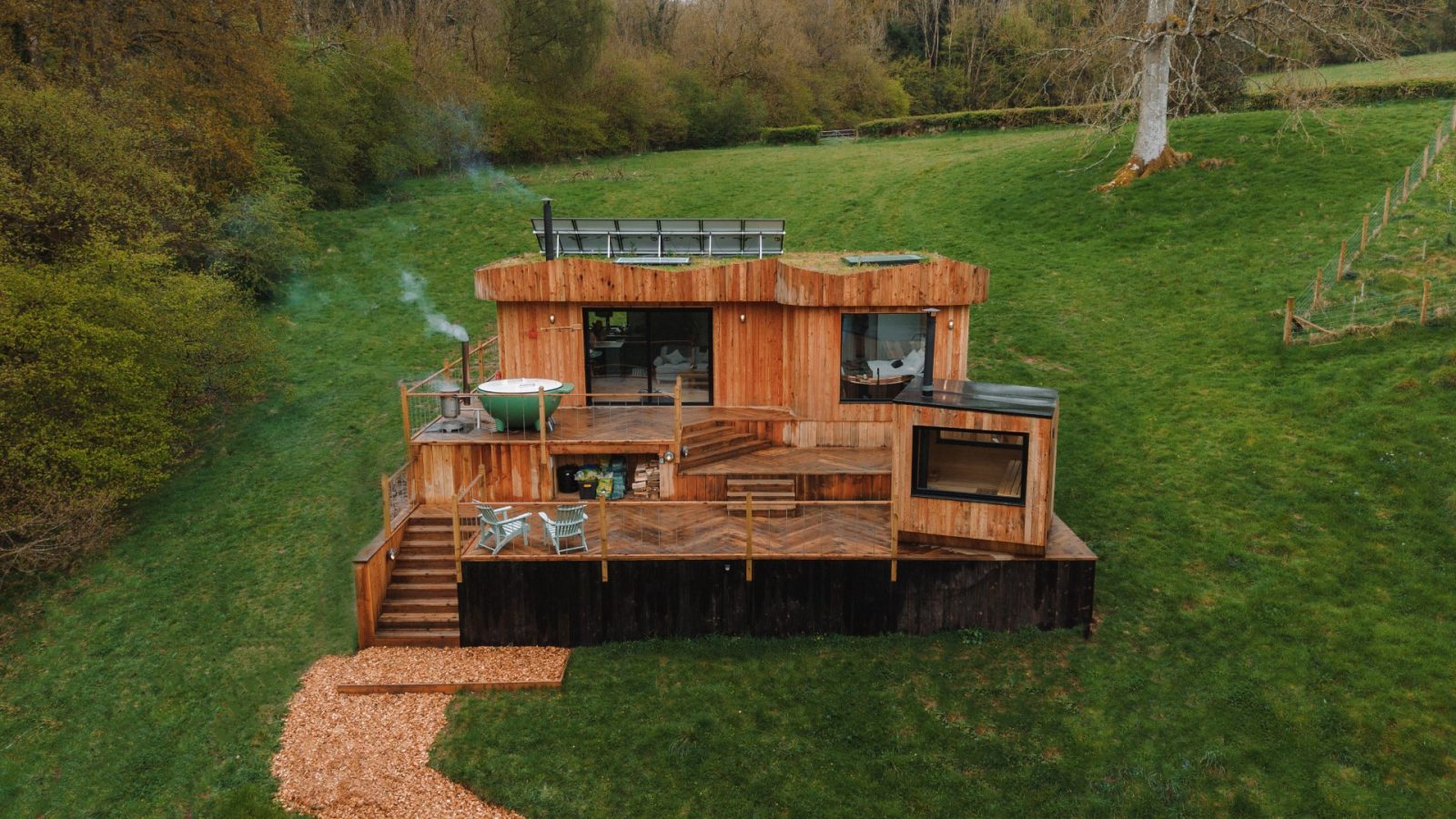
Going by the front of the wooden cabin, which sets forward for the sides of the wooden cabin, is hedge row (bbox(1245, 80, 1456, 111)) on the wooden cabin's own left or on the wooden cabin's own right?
on the wooden cabin's own left

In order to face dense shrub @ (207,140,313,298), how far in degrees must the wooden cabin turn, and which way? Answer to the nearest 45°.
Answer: approximately 135° to its right

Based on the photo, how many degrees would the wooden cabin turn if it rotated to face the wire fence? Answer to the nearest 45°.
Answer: approximately 90° to its left

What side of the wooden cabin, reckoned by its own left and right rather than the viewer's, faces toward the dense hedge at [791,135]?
back

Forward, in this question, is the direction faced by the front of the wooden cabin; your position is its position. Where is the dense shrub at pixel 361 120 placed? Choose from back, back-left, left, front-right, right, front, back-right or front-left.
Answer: back-right

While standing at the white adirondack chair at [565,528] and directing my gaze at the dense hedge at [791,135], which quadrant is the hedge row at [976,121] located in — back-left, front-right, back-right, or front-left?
front-right

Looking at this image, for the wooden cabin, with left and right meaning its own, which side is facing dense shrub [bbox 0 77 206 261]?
right

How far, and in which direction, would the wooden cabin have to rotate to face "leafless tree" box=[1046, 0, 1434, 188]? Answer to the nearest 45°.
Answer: approximately 135° to its left

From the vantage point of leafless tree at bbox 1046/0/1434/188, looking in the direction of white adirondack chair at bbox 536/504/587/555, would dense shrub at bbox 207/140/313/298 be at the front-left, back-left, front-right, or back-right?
front-right

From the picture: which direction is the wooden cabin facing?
toward the camera

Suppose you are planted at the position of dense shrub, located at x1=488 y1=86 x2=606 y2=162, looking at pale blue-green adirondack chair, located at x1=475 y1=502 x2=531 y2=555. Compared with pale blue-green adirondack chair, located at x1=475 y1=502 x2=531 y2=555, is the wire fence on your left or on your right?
left

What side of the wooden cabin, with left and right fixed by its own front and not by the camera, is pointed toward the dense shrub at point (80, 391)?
right

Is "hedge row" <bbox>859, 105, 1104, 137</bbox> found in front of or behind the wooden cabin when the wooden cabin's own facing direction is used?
behind
